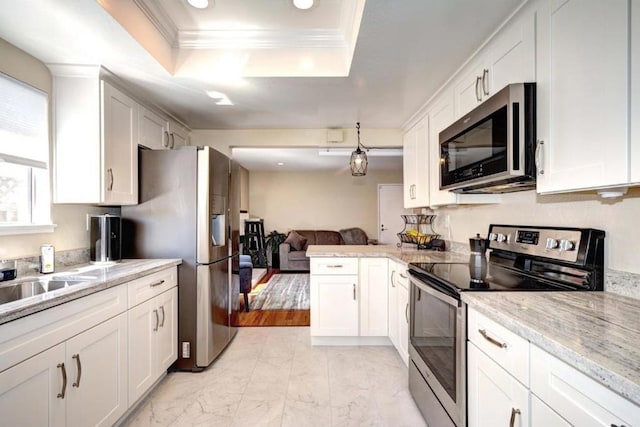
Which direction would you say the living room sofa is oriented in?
toward the camera

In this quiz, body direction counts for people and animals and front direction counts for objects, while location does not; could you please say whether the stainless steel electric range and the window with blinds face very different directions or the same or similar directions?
very different directions

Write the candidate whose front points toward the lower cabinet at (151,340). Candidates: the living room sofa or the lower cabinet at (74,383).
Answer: the living room sofa

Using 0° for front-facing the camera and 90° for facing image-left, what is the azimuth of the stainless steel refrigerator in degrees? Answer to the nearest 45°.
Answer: approximately 315°

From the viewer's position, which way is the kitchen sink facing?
facing the viewer and to the right of the viewer

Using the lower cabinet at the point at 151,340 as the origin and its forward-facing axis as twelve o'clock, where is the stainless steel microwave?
The stainless steel microwave is roughly at 12 o'clock from the lower cabinet.

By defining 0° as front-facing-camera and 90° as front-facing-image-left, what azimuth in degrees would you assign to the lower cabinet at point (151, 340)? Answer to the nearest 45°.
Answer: approximately 315°

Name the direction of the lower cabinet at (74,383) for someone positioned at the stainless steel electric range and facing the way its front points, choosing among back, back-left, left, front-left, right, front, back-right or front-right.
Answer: front

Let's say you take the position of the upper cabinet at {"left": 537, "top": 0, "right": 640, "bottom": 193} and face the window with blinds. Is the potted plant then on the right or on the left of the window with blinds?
right

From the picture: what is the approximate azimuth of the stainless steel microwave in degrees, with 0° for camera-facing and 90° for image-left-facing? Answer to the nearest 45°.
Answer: approximately 45°

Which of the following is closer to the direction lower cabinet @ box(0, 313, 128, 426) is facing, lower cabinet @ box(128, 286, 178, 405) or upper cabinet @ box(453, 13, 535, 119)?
the upper cabinet

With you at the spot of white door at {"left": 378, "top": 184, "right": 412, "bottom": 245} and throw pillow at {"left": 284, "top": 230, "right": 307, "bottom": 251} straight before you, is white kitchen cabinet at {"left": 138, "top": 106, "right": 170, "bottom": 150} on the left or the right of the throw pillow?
left

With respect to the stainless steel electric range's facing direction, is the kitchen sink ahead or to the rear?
ahead
